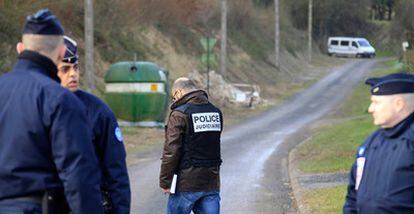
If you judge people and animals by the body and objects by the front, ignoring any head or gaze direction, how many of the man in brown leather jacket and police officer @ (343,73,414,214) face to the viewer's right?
0

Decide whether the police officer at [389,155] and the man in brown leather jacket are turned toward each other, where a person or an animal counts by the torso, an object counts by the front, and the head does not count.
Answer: no

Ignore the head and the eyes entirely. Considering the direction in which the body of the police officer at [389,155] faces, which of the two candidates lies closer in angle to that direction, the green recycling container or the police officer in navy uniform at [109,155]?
the police officer in navy uniform

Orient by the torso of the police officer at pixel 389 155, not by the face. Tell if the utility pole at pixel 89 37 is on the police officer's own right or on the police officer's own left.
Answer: on the police officer's own right

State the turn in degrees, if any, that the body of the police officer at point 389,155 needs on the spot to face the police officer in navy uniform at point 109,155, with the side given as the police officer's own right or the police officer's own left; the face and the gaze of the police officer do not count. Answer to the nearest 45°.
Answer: approximately 45° to the police officer's own right

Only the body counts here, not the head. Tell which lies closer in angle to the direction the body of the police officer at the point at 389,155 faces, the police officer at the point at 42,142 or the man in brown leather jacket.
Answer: the police officer

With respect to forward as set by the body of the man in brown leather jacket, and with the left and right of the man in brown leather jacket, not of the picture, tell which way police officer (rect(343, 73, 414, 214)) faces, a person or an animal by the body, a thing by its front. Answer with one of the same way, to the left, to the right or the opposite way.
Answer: to the left

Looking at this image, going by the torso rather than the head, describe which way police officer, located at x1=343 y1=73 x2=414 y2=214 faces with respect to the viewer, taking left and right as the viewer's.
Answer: facing the viewer and to the left of the viewer

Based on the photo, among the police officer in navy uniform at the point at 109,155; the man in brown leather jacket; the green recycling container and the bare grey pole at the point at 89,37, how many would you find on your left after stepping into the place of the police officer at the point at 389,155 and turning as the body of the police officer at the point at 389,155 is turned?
0

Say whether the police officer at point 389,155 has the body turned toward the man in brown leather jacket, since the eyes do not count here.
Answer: no

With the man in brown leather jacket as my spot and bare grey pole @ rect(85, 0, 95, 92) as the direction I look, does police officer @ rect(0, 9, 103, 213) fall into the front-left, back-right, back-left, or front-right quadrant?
back-left

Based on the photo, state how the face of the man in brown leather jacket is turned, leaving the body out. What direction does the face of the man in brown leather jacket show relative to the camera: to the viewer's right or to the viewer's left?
to the viewer's left

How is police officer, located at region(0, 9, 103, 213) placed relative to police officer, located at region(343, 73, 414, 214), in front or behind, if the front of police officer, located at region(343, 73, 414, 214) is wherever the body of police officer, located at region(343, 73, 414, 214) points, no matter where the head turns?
in front

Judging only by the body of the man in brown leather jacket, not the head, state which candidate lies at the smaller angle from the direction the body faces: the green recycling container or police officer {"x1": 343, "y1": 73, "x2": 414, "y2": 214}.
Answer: the green recycling container

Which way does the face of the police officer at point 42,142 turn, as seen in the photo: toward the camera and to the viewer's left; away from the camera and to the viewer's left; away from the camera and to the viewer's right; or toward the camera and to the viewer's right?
away from the camera and to the viewer's right

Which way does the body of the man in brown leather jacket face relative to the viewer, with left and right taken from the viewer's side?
facing away from the viewer and to the left of the viewer

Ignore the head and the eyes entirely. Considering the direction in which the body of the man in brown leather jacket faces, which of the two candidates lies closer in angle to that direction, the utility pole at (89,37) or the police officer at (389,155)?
the utility pole
